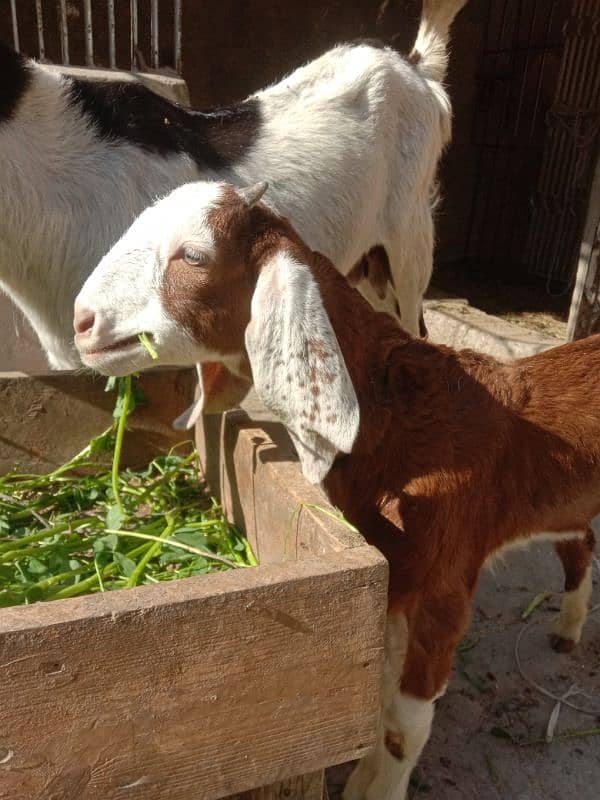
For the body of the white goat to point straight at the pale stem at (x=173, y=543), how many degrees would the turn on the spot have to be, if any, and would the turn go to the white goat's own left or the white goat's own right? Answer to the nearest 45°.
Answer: approximately 90° to the white goat's own left

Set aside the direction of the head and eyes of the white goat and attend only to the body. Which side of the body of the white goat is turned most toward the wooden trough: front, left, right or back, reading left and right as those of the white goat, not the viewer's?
left

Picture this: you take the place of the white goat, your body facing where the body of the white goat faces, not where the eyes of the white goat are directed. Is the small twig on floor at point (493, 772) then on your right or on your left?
on your left

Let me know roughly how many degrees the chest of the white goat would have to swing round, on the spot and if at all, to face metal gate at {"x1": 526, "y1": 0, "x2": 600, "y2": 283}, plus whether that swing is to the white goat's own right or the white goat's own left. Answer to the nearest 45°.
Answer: approximately 135° to the white goat's own right

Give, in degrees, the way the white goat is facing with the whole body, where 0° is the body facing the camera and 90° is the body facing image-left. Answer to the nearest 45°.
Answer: approximately 90°

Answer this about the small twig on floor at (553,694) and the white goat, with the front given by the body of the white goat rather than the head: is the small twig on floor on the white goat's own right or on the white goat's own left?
on the white goat's own left

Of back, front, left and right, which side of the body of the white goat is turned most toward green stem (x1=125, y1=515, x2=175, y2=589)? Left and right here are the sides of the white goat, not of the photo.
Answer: left

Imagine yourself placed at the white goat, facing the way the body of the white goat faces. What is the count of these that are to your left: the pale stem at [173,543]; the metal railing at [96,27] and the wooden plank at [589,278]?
1

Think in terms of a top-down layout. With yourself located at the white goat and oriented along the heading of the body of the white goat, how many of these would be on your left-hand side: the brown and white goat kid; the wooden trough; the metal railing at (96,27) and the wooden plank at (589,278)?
2

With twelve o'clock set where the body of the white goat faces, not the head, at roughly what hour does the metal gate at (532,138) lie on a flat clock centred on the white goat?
The metal gate is roughly at 4 o'clock from the white goat.
